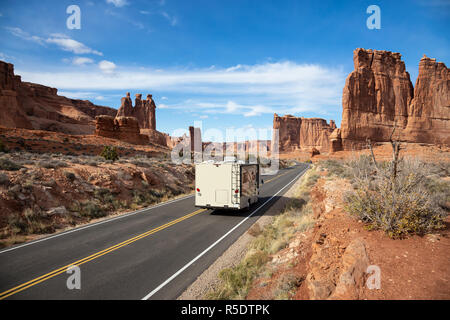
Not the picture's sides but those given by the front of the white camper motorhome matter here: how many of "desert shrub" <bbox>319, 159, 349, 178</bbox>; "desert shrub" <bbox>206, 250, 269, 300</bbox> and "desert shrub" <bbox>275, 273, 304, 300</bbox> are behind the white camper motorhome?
2

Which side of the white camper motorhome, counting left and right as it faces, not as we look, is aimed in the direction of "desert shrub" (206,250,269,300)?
back

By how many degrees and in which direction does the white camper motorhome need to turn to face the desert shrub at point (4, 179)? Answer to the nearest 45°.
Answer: approximately 90° to its left

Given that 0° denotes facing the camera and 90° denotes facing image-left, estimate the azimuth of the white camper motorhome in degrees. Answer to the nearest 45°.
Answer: approximately 180°

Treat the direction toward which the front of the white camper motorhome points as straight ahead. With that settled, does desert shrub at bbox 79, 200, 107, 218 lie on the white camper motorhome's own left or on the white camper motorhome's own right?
on the white camper motorhome's own left

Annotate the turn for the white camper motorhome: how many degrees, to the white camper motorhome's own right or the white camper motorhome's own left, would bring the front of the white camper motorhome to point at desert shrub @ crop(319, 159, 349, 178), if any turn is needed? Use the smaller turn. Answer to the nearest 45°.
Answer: approximately 45° to the white camper motorhome's own right

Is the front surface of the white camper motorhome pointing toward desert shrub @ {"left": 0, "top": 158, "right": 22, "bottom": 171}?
no

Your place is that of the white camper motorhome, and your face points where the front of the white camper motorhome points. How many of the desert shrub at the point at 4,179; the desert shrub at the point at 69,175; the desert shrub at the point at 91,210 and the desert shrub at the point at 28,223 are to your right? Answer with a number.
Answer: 0

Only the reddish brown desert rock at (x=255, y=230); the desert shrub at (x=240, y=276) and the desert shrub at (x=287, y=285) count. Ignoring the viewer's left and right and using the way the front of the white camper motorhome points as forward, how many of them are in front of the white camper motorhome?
0

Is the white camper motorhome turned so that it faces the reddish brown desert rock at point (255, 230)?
no

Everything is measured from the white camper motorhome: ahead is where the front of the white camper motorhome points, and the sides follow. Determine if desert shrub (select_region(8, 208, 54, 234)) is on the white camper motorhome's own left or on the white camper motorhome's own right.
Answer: on the white camper motorhome's own left

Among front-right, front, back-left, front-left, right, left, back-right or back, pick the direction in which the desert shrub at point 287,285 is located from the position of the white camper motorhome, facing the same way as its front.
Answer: back

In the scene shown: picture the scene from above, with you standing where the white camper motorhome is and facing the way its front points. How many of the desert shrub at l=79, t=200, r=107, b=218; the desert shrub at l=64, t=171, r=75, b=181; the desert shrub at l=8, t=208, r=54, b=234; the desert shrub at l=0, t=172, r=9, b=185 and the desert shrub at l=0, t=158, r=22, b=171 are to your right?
0
